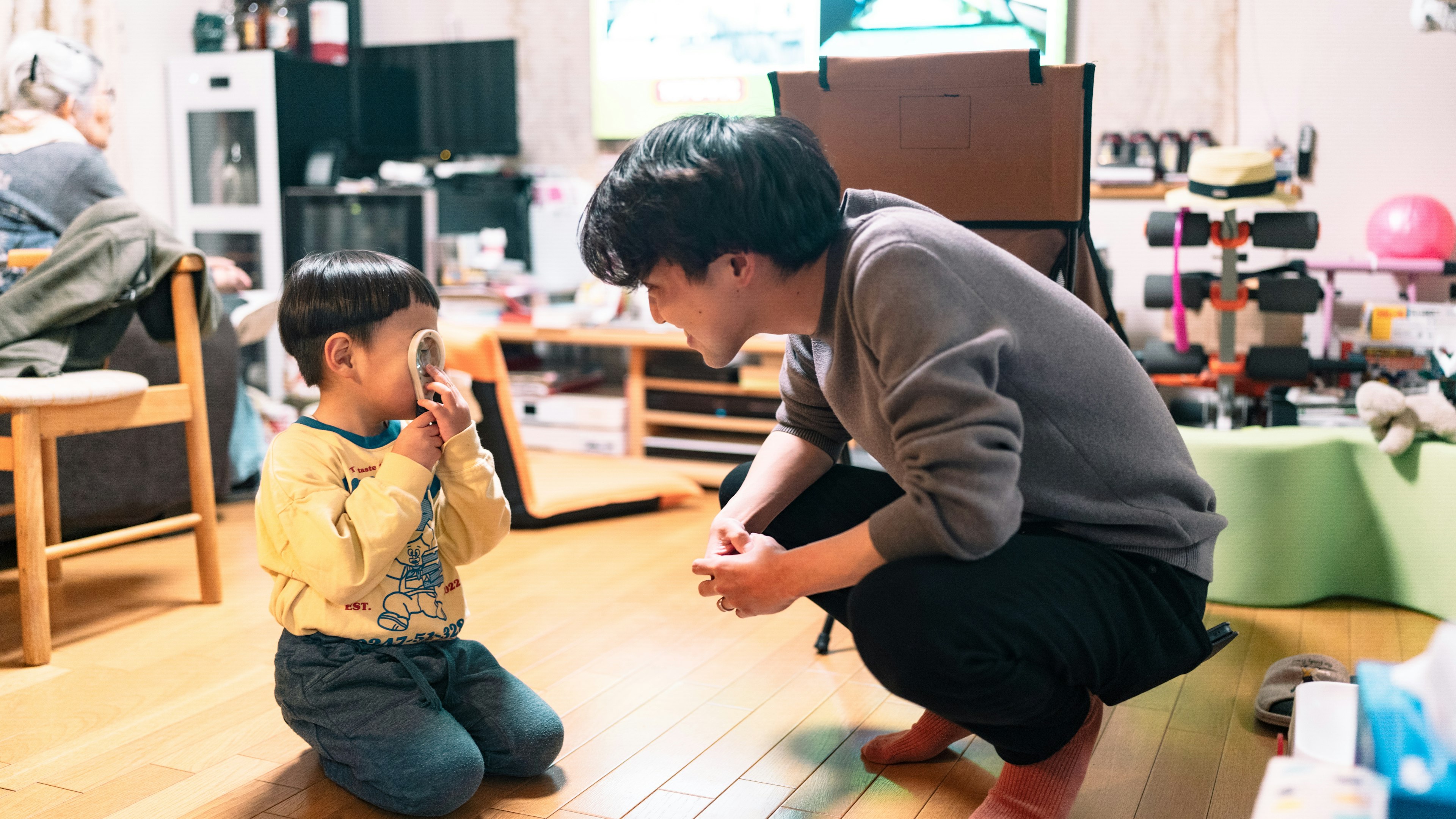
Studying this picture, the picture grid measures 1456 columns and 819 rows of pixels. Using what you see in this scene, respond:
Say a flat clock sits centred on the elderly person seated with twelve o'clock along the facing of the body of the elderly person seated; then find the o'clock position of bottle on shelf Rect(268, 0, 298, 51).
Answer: The bottle on shelf is roughly at 11 o'clock from the elderly person seated.

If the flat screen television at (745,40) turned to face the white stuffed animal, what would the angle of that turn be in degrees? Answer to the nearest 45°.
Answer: approximately 45° to its left

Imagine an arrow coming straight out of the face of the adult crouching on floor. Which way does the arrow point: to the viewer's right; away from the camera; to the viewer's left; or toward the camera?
to the viewer's left

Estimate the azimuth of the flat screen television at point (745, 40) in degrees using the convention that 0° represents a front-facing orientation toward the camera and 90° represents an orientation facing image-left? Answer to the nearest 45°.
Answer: approximately 0°

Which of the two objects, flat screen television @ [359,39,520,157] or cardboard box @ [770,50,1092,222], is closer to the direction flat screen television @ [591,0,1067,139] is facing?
the cardboard box

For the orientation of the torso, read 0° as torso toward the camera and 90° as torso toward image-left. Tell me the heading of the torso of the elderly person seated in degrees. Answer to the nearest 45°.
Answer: approximately 225°

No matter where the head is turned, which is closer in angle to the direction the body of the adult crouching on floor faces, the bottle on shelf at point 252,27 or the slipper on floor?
the bottle on shelf

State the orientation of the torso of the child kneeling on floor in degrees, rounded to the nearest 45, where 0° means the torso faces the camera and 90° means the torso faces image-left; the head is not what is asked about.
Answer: approximately 315°

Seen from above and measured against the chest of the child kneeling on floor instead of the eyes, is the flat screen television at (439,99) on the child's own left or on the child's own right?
on the child's own left

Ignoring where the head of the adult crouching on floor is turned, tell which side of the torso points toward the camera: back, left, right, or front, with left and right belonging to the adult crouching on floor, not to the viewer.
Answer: left

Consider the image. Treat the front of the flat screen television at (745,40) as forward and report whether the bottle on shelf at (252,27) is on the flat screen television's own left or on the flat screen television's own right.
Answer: on the flat screen television's own right

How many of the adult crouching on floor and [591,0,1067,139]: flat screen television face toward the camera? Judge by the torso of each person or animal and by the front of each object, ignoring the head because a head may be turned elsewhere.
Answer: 1
